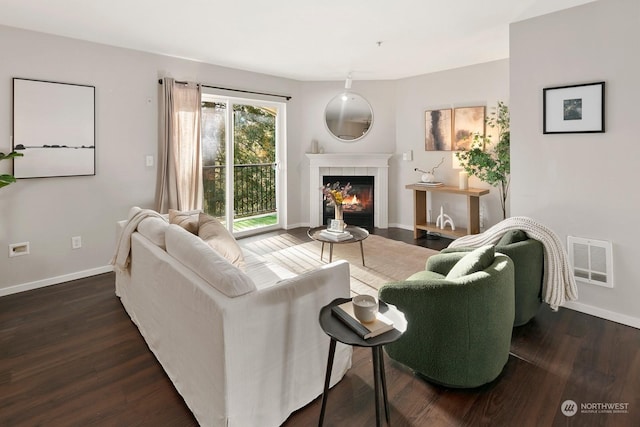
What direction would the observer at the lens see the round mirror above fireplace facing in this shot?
facing the viewer

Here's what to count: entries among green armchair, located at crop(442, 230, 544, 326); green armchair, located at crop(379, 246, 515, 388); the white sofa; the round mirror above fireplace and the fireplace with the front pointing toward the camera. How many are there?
2

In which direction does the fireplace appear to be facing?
toward the camera

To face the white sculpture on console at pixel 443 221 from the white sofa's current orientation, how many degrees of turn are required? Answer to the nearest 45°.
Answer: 0° — it already faces it

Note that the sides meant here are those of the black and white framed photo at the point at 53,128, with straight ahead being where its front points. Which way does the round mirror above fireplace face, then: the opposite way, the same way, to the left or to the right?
to the right

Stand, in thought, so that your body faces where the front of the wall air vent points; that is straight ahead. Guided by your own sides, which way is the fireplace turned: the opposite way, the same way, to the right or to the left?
to the left

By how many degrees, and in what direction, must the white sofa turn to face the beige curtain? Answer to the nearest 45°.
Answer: approximately 45° to its left

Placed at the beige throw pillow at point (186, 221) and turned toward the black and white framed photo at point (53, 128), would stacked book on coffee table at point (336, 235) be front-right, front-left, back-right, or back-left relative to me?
back-right

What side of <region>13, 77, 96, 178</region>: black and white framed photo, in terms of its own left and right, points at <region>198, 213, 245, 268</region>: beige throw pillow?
front

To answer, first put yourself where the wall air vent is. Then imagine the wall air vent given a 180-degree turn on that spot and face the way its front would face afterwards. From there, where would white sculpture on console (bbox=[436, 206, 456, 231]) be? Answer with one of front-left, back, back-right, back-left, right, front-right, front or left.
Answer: left

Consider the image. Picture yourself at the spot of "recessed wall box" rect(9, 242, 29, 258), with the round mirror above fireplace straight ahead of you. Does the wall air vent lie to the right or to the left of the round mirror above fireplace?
right

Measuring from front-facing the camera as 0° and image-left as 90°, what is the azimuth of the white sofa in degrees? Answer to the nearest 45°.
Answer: approximately 225°

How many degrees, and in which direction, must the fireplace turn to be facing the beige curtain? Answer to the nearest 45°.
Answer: approximately 45° to its right

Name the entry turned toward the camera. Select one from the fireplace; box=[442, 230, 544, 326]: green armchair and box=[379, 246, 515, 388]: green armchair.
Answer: the fireplace
